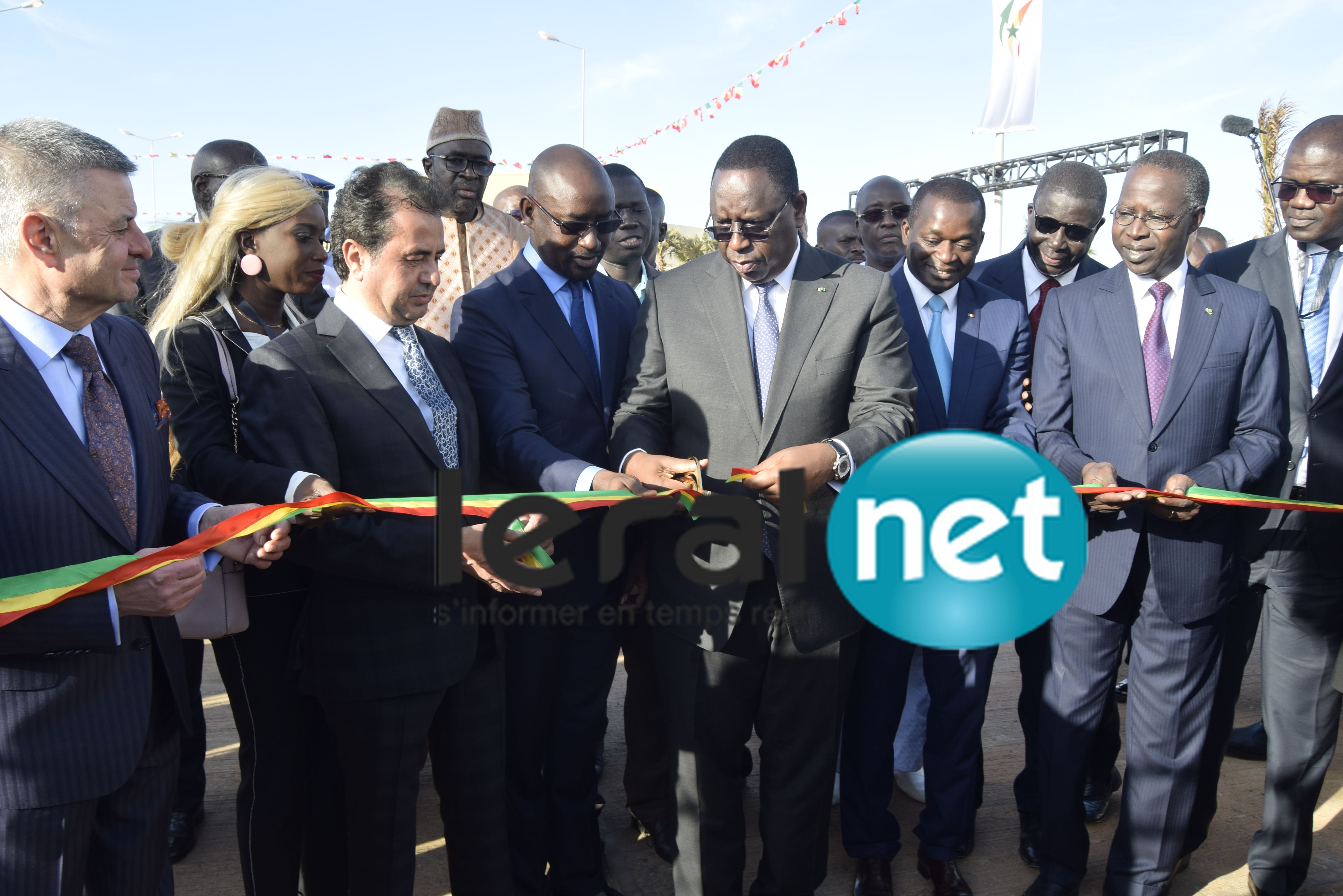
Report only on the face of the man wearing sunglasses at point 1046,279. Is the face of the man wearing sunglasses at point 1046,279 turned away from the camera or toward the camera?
toward the camera

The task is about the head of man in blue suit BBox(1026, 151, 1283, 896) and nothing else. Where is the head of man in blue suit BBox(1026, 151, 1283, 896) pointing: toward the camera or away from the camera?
toward the camera

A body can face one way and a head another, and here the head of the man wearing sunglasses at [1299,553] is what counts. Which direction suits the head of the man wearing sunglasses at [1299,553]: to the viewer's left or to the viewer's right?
to the viewer's left

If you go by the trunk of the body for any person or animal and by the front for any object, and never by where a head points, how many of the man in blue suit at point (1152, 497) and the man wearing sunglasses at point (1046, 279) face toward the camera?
2

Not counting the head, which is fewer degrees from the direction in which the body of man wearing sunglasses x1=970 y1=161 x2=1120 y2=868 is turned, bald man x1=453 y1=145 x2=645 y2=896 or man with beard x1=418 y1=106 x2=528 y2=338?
the bald man

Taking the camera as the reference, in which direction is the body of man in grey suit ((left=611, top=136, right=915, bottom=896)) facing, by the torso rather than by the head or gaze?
toward the camera

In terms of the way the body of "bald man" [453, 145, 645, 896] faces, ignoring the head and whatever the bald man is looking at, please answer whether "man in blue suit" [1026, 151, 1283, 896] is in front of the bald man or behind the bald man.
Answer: in front

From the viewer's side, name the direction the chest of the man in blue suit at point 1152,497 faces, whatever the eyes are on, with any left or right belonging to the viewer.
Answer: facing the viewer

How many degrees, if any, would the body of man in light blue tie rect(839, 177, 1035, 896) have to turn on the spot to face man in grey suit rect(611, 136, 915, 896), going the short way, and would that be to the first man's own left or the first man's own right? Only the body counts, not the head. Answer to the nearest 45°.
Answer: approximately 45° to the first man's own right

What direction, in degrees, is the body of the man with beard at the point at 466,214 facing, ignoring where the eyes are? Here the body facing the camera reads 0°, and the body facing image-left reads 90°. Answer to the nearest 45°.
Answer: approximately 0°

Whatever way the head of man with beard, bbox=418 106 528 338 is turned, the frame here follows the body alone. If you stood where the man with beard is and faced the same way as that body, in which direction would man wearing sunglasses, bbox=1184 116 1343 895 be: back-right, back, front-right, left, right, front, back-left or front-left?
front-left

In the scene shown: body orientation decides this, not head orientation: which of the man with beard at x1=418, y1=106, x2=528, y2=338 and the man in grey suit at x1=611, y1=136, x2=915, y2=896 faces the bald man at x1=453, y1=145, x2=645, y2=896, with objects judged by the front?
the man with beard
